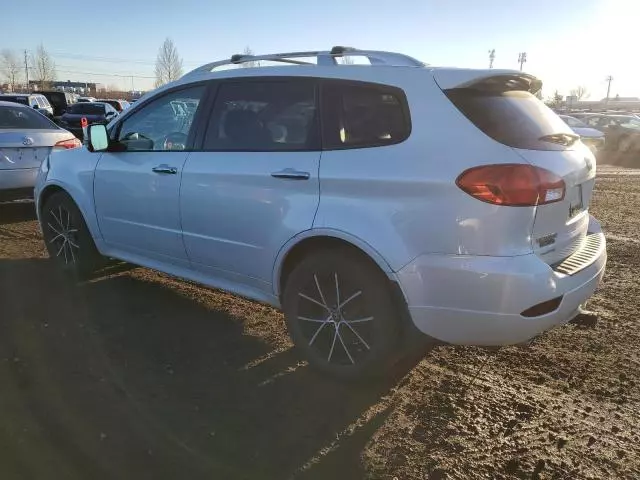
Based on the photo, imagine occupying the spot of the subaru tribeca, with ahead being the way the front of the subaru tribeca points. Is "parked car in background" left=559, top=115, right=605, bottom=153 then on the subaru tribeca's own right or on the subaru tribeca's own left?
on the subaru tribeca's own right

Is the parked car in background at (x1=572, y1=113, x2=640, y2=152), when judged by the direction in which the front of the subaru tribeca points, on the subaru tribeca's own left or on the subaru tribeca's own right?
on the subaru tribeca's own right

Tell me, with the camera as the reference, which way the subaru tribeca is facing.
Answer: facing away from the viewer and to the left of the viewer

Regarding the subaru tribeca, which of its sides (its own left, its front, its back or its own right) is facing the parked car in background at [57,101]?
front

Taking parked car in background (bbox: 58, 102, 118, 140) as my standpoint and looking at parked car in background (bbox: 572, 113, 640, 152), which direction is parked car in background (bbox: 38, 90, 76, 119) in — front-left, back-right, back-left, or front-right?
back-left
